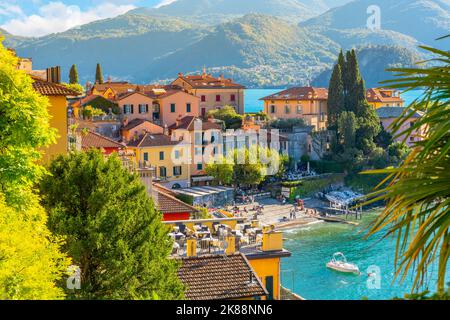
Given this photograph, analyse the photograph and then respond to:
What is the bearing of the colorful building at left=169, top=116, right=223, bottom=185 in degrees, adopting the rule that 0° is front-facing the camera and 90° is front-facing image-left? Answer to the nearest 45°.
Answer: approximately 315°

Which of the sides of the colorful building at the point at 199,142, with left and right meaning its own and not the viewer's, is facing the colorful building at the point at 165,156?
right

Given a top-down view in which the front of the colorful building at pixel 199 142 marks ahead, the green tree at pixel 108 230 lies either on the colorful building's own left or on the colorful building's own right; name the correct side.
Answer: on the colorful building's own right

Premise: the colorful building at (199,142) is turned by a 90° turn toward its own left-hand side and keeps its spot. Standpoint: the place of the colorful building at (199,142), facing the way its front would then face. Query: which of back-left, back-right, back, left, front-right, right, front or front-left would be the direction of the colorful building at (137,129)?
back-left

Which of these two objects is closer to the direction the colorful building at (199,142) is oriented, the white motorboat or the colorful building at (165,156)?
the white motorboat

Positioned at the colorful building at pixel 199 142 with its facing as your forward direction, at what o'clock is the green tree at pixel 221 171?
The green tree is roughly at 12 o'clock from the colorful building.

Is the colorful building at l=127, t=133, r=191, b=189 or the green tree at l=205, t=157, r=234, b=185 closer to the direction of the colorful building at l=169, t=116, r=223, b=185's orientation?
the green tree

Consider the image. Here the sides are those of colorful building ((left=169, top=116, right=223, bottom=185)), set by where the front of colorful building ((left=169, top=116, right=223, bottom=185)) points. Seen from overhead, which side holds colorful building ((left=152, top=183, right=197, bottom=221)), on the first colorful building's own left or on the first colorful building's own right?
on the first colorful building's own right

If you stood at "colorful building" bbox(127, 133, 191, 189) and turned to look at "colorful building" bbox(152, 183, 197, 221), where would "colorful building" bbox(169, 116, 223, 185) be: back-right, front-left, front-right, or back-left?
back-left

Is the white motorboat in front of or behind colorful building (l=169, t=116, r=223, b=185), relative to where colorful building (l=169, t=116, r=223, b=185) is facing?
in front

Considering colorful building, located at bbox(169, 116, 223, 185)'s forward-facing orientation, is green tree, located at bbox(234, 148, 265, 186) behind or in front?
in front
